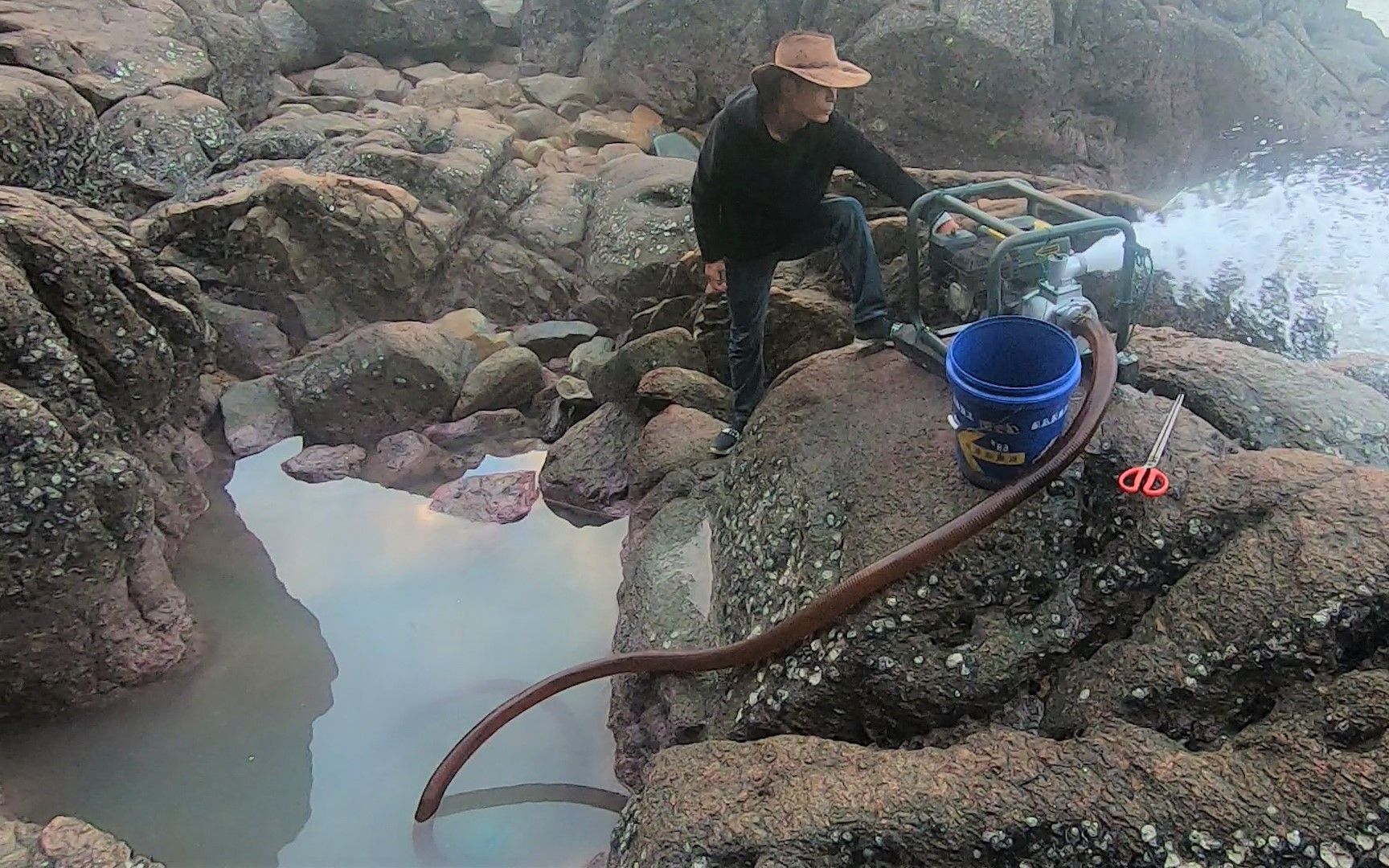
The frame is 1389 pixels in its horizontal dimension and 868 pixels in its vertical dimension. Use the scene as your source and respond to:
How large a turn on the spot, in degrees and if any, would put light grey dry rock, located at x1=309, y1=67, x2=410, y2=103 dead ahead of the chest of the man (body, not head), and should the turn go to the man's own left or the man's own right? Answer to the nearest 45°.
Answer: approximately 180°

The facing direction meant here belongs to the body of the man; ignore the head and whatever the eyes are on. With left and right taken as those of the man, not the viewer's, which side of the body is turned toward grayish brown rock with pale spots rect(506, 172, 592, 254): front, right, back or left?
back

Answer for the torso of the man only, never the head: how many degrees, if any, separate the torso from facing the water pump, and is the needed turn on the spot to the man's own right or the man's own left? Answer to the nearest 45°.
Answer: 0° — they already face it

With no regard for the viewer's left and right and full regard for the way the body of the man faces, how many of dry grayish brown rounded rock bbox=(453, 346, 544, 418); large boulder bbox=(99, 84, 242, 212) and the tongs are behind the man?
2

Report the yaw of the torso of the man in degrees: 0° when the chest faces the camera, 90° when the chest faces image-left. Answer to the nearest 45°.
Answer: approximately 315°

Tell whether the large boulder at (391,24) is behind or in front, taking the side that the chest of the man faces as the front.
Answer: behind

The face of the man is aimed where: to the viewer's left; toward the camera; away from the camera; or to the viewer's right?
to the viewer's right

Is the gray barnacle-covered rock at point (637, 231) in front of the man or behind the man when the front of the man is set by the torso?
behind

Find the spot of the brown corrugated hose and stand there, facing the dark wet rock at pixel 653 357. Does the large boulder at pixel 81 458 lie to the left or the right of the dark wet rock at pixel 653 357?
left

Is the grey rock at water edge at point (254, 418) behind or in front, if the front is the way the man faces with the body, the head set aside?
behind

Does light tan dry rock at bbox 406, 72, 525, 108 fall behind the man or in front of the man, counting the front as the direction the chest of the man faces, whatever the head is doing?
behind
